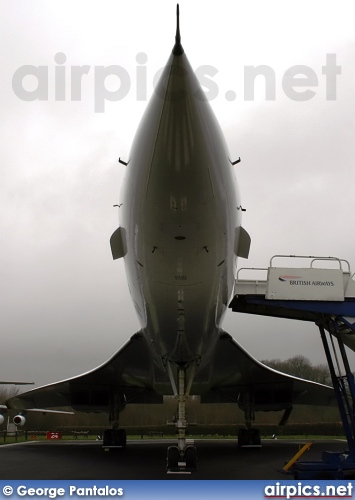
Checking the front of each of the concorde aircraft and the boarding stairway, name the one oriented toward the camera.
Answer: the concorde aircraft

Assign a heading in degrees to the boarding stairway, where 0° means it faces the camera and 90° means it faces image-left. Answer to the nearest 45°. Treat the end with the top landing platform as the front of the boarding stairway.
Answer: approximately 90°

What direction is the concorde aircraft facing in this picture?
toward the camera

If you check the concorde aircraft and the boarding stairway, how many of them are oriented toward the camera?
1

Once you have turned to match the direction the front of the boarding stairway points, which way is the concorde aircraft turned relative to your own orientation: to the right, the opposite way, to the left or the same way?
to the left
